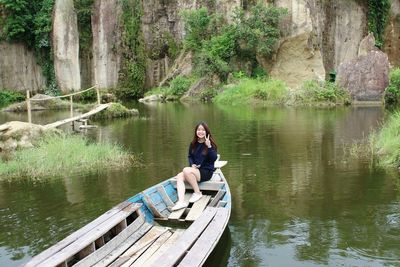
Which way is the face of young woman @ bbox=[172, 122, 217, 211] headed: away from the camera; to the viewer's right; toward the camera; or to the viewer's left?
toward the camera

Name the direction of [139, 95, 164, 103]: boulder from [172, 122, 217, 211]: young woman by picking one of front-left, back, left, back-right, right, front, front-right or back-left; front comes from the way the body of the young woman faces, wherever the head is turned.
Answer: back-right

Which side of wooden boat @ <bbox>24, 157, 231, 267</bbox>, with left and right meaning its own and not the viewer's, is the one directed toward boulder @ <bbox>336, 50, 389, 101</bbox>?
front

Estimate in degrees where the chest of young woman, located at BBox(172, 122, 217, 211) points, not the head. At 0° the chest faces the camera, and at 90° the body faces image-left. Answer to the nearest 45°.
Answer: approximately 45°

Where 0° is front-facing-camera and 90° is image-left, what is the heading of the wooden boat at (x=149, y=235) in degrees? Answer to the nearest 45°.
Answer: approximately 225°

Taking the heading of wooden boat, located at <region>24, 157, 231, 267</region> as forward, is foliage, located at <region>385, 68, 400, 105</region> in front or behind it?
in front

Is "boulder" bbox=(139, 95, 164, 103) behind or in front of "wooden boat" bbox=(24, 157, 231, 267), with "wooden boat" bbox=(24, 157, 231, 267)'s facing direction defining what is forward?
in front

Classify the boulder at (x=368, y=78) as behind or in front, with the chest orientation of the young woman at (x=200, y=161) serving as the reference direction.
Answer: behind

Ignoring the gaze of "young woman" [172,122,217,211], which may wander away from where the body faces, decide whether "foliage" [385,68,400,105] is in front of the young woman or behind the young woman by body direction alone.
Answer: behind

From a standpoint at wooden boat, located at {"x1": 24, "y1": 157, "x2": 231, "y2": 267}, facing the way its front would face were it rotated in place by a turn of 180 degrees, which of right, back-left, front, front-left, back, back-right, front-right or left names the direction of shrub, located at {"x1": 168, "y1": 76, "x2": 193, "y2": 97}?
back-right
